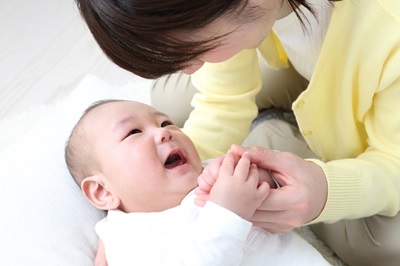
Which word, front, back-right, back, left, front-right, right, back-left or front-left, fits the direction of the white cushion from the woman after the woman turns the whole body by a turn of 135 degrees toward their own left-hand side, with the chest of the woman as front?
back

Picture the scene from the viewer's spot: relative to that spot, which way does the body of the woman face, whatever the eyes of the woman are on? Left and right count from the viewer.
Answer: facing the viewer and to the left of the viewer
